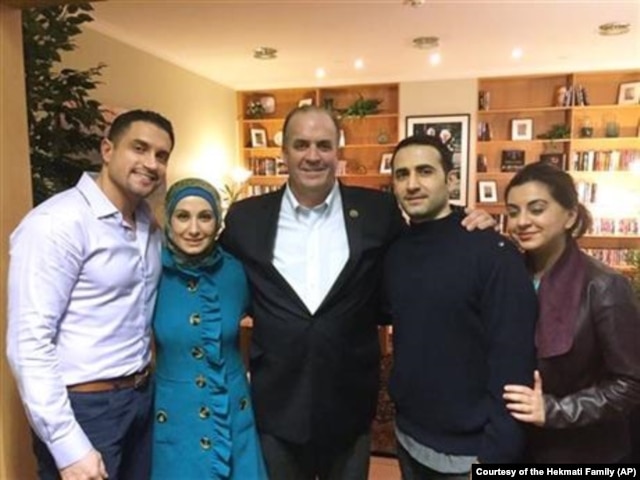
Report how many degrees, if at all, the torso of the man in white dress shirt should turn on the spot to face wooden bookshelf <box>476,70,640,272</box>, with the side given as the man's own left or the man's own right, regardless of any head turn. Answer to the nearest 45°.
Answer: approximately 90° to the man's own left

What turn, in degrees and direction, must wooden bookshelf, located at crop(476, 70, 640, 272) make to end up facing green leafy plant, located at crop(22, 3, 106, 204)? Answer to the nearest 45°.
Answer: approximately 45° to its right

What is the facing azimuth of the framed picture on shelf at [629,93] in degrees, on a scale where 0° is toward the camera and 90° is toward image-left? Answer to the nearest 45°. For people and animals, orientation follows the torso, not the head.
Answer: approximately 0°

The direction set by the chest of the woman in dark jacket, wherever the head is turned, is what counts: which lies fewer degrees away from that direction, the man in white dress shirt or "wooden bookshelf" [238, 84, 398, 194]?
the man in white dress shirt

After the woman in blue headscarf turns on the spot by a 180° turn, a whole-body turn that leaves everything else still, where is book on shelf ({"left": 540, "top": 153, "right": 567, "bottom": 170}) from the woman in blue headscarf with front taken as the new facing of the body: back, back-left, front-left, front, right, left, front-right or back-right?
front-right

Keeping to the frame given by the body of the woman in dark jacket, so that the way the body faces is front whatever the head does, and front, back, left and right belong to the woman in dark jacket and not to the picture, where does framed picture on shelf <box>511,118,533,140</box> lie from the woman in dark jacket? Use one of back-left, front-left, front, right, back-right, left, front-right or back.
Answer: back-right
